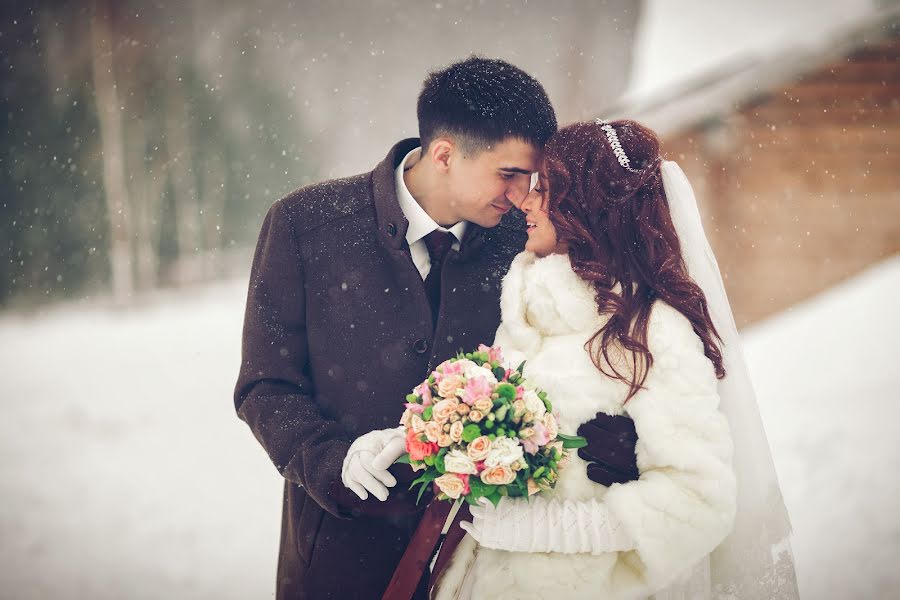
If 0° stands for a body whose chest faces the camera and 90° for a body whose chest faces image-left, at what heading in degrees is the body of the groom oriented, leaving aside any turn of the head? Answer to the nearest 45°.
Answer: approximately 315°

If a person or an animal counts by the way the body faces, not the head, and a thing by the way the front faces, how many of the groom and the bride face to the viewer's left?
1

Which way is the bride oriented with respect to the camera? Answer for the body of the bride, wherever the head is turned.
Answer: to the viewer's left

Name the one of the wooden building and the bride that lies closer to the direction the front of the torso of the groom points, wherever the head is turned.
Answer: the bride

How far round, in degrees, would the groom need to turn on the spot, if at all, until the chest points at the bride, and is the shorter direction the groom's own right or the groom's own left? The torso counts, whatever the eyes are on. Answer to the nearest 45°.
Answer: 0° — they already face them

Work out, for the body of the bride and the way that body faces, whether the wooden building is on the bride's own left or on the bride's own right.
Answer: on the bride's own right

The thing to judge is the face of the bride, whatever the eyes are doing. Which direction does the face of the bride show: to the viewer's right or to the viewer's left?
to the viewer's left

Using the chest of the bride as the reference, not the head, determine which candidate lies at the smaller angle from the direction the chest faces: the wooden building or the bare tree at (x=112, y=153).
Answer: the bare tree

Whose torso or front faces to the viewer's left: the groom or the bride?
the bride

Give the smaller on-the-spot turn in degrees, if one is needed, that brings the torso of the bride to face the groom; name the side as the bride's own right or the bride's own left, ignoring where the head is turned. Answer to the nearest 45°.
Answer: approximately 45° to the bride's own right

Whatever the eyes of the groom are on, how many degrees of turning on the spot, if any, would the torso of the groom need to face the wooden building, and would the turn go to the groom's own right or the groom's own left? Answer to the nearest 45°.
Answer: approximately 90° to the groom's own left
